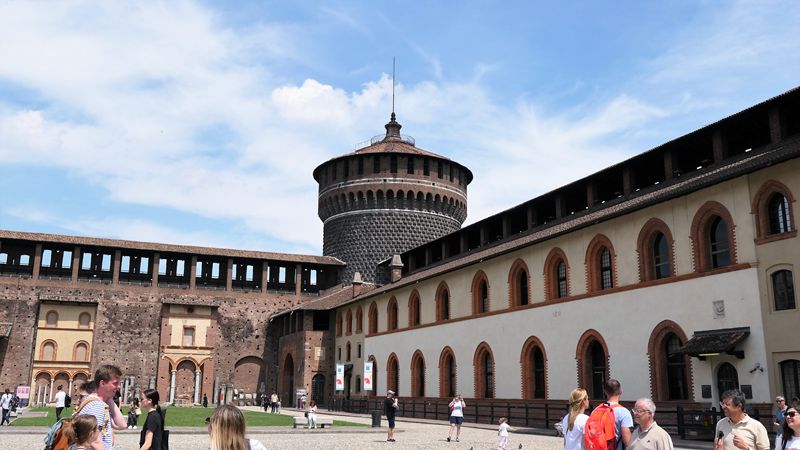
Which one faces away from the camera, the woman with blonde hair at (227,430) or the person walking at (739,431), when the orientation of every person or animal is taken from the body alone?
the woman with blonde hair

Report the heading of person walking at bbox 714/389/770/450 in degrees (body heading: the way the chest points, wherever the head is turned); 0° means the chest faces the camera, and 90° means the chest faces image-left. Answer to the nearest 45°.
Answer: approximately 45°

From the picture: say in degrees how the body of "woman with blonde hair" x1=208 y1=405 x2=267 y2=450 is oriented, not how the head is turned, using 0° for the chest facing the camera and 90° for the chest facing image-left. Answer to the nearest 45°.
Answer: approximately 180°

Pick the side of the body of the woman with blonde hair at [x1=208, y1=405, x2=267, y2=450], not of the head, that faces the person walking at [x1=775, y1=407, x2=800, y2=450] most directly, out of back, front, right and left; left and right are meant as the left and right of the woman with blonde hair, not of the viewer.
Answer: right

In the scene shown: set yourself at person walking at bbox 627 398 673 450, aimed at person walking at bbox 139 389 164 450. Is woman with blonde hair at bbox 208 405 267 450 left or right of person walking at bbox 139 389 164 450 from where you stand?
left

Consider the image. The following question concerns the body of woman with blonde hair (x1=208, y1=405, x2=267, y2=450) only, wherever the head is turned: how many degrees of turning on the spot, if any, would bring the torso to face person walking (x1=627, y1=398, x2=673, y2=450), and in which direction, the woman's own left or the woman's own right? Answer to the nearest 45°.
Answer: approximately 90° to the woman's own right

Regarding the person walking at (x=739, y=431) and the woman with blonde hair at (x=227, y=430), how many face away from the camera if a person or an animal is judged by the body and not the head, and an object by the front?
1

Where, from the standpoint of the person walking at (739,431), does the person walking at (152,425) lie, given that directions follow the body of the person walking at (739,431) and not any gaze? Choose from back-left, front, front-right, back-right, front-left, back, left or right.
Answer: front-right
